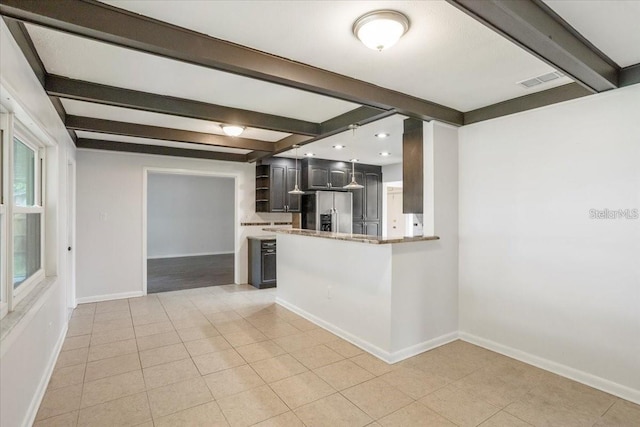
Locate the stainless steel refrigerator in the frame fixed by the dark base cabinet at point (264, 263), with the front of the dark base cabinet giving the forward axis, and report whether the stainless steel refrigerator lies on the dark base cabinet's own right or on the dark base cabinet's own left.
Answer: on the dark base cabinet's own left

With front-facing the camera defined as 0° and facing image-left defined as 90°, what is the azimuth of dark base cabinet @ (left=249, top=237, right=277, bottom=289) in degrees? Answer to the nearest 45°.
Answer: approximately 315°

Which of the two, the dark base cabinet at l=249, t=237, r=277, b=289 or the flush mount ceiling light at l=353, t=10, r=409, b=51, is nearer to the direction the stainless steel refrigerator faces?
the flush mount ceiling light

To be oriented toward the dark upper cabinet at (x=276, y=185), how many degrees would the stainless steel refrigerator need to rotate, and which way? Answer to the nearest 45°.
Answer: approximately 135° to its right
